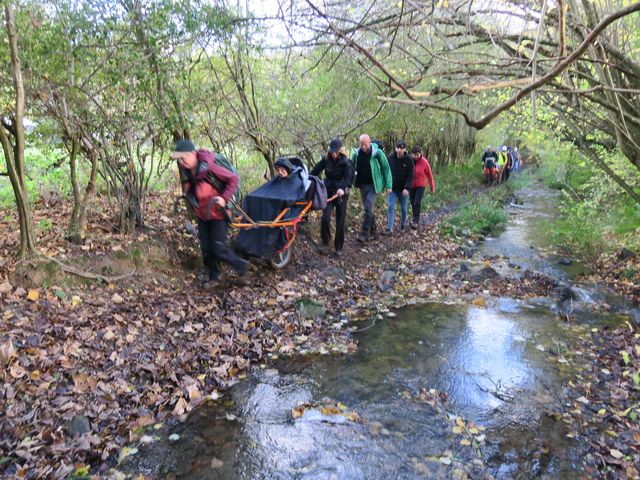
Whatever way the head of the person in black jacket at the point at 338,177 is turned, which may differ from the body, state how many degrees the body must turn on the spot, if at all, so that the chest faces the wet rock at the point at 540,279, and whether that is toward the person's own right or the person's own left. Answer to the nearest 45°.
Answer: approximately 135° to the person's own left

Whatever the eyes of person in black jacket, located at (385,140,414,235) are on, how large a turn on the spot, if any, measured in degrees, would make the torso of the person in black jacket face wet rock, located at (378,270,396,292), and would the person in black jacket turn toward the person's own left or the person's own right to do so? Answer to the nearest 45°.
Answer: approximately 45° to the person's own left

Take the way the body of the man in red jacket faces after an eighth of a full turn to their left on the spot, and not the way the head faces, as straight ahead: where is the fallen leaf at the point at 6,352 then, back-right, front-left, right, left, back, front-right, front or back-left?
front-right

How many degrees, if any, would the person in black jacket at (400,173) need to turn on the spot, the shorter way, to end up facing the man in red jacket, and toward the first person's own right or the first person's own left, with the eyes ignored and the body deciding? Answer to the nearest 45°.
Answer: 0° — they already face them

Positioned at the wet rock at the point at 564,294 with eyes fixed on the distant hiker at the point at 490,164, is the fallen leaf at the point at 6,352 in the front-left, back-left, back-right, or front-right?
back-left

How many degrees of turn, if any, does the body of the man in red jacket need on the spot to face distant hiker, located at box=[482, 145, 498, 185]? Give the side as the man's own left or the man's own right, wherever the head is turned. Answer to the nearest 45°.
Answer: approximately 180°

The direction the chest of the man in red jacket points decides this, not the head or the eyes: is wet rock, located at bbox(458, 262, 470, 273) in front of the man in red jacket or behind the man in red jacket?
behind

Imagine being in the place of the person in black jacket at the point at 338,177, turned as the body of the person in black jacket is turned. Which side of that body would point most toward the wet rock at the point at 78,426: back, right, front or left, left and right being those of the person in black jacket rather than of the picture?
front

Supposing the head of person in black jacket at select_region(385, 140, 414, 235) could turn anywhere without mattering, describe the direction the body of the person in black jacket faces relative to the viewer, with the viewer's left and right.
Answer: facing the viewer and to the left of the viewer

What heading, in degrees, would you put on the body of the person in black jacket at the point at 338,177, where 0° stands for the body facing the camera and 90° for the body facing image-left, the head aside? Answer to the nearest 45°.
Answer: approximately 45°

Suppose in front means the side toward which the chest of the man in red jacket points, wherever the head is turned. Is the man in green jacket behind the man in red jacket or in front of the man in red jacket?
behind

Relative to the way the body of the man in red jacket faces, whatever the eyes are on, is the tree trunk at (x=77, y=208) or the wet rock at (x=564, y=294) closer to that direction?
the tree trunk

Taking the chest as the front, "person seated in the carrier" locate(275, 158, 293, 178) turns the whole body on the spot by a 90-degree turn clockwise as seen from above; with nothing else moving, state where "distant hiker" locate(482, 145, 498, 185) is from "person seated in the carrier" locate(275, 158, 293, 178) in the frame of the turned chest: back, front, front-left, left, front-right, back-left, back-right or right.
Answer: right

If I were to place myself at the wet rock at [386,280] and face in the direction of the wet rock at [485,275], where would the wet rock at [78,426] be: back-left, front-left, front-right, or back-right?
back-right

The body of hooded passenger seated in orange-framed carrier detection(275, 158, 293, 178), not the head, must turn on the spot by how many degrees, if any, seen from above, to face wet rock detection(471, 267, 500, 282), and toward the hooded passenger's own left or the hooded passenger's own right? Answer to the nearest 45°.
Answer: approximately 135° to the hooded passenger's own left

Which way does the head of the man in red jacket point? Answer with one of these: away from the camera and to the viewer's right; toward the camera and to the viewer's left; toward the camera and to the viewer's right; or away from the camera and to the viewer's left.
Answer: toward the camera and to the viewer's left
